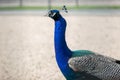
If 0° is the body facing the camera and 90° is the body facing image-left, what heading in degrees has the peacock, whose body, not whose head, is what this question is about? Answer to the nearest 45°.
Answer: approximately 90°
